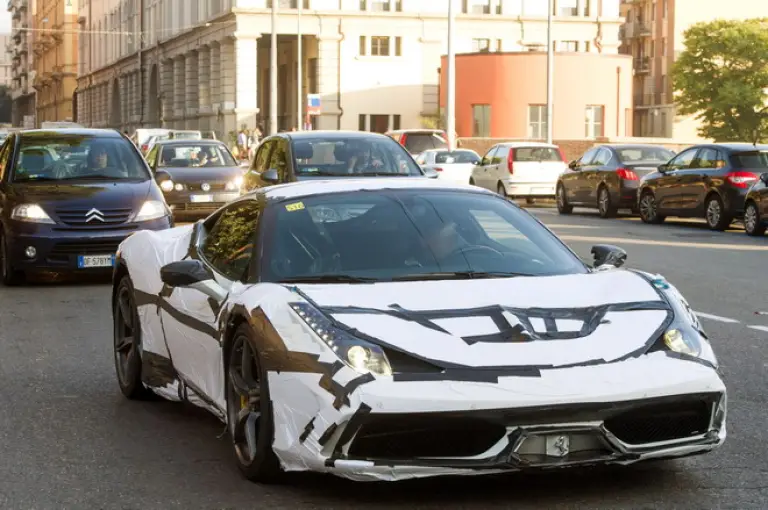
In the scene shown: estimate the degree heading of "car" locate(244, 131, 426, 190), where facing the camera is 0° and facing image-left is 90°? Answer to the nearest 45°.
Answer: approximately 315°

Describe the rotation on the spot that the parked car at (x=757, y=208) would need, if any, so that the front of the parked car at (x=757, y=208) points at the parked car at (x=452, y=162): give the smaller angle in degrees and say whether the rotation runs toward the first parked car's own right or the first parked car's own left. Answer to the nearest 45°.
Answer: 0° — it already faces it

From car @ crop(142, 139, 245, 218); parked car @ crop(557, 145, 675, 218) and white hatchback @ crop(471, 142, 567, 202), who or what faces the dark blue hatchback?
car @ crop(142, 139, 245, 218)

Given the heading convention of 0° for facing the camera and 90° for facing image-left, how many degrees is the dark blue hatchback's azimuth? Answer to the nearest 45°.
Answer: approximately 0°

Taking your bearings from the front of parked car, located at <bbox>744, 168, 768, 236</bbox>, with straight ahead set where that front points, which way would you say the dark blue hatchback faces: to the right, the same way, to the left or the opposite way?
the opposite way

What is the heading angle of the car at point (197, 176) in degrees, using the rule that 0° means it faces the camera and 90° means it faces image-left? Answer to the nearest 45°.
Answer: approximately 0°

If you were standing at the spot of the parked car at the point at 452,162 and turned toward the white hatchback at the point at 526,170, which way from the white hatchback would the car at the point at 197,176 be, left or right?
right

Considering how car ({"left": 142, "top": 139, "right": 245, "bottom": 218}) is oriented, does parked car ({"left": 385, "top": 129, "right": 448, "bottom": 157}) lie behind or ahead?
behind

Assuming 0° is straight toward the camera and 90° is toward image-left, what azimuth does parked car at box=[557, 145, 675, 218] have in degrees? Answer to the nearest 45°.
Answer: approximately 135°

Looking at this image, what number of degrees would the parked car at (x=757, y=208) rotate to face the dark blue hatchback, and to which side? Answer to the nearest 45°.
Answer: approximately 90° to its left

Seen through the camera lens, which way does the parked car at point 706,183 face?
facing away from the viewer and to the left of the viewer

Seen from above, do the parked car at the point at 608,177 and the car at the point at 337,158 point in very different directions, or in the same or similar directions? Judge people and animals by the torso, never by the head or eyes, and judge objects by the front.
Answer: very different directions

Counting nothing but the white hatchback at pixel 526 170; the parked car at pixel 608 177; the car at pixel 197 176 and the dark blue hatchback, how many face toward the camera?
2
